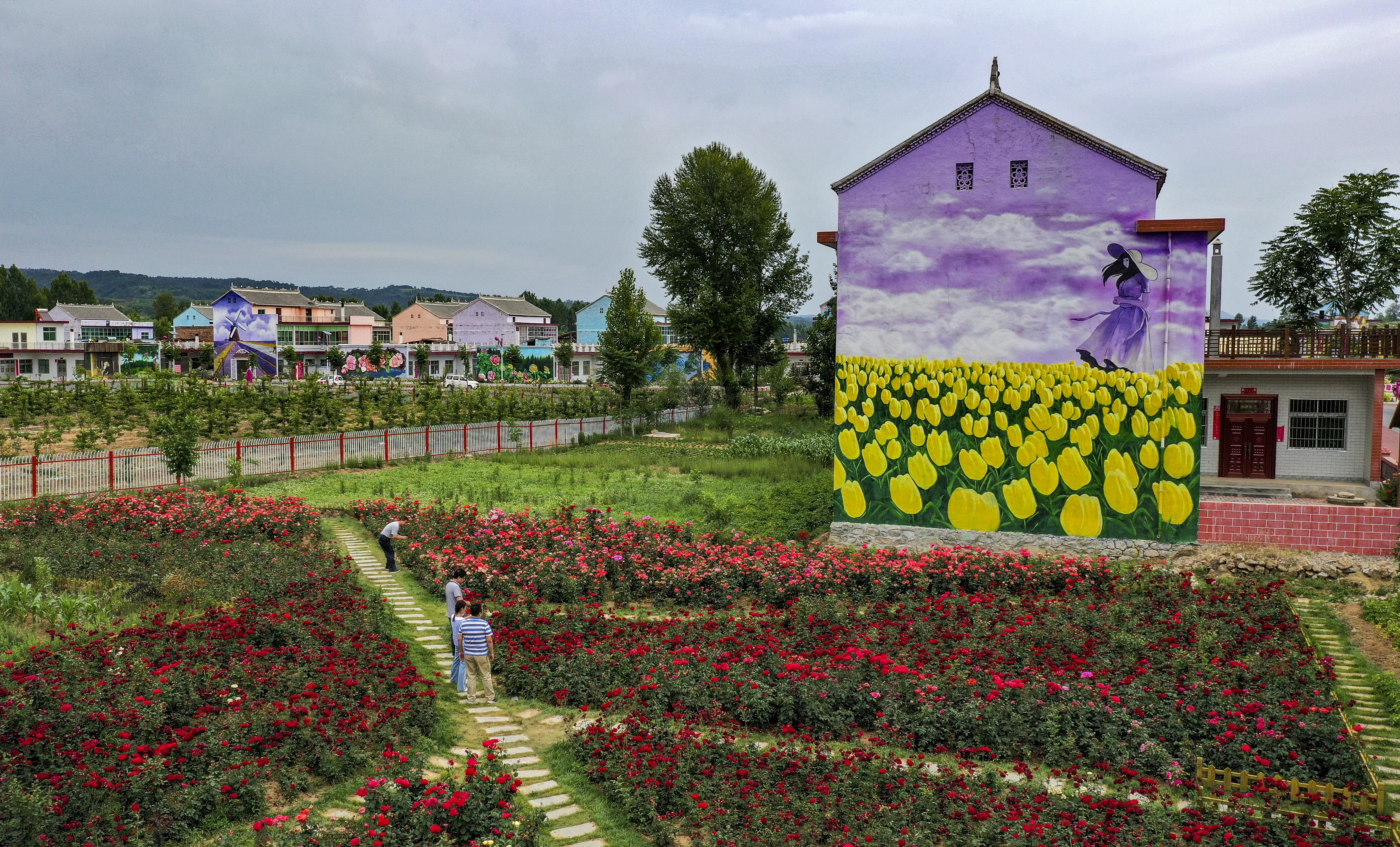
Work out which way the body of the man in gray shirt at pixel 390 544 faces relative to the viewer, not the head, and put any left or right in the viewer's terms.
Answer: facing to the right of the viewer

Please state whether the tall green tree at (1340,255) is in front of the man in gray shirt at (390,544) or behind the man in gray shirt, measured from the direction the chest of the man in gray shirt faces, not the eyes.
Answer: in front

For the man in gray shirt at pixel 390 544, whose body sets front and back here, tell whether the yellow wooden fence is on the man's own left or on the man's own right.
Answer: on the man's own right

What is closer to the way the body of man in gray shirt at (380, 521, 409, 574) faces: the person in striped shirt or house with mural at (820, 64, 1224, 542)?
the house with mural

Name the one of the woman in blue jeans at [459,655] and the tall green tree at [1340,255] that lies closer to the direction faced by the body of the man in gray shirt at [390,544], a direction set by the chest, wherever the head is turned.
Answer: the tall green tree

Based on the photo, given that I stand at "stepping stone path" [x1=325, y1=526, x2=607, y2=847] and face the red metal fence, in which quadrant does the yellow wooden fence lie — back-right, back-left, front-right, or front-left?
back-right
